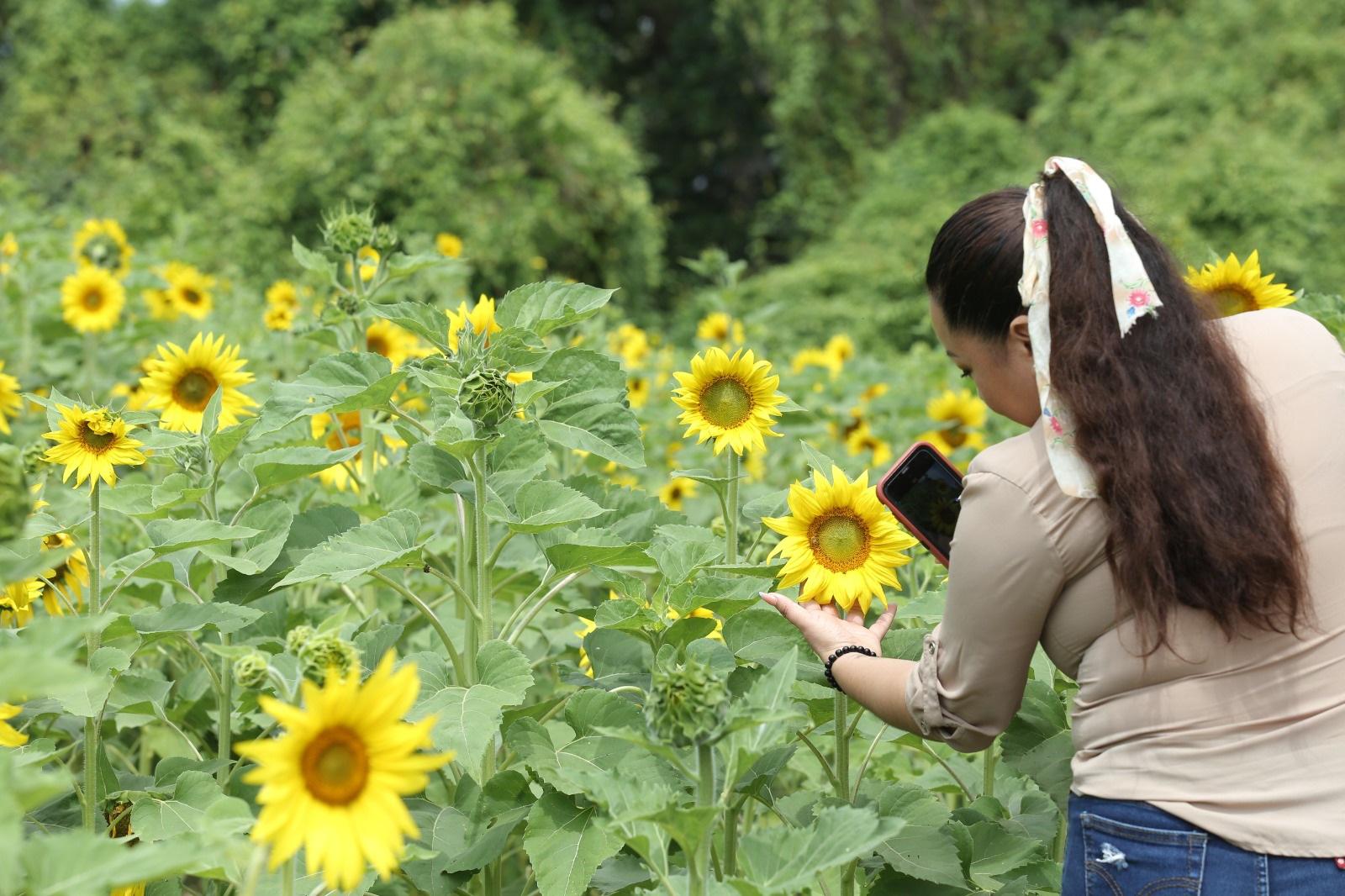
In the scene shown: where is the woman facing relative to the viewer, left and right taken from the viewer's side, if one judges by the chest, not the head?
facing away from the viewer and to the left of the viewer

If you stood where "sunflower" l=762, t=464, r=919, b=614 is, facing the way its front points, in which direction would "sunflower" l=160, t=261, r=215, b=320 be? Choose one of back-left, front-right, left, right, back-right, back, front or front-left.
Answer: back-right

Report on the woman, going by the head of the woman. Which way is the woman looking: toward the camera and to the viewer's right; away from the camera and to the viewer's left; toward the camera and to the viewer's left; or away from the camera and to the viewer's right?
away from the camera and to the viewer's left

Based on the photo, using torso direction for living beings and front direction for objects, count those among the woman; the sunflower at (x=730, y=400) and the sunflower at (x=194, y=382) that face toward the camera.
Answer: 2

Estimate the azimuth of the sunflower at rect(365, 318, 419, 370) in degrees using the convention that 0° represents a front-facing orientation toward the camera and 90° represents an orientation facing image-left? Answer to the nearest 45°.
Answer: approximately 45°

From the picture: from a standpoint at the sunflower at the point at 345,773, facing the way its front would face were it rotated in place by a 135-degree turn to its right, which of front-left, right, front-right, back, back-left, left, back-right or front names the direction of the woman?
back-right

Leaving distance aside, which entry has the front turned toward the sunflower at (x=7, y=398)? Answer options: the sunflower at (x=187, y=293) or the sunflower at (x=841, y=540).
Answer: the sunflower at (x=187, y=293)

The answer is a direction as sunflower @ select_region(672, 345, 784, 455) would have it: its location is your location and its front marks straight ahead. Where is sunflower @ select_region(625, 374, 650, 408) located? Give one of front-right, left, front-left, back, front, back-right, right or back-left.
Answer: back

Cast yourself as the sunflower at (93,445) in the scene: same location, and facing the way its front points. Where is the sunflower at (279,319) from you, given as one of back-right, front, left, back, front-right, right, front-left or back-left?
back
